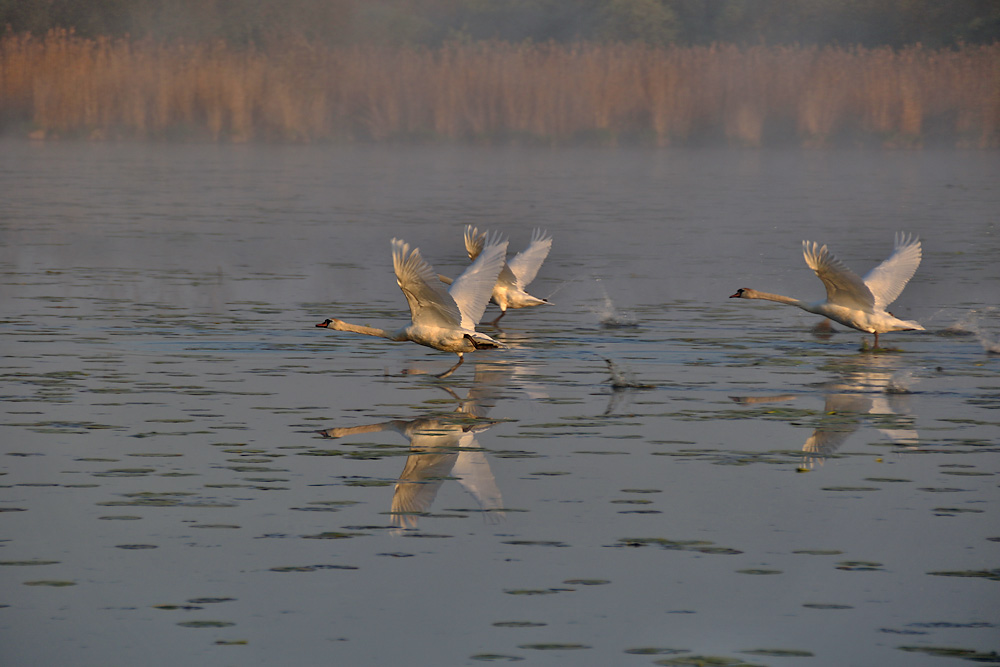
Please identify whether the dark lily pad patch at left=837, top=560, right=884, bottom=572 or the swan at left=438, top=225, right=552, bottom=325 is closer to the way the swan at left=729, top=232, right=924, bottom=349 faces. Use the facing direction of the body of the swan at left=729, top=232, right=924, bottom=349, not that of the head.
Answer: the swan

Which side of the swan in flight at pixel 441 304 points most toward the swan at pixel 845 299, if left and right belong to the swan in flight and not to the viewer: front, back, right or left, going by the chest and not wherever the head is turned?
back

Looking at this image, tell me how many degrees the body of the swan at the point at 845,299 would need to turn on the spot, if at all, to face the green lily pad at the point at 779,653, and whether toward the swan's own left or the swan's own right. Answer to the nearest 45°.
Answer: approximately 90° to the swan's own left

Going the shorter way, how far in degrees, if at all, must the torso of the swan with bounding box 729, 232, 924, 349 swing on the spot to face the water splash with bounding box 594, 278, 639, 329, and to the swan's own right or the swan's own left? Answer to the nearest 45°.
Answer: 0° — it already faces it

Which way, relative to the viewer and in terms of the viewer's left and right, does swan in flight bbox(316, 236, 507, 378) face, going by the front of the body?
facing to the left of the viewer

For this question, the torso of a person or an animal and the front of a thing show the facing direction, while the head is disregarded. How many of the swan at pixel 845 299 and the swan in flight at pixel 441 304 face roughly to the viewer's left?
2

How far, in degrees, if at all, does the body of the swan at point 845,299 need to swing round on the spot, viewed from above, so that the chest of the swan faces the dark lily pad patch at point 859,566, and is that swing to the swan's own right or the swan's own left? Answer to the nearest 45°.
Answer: approximately 90° to the swan's own left

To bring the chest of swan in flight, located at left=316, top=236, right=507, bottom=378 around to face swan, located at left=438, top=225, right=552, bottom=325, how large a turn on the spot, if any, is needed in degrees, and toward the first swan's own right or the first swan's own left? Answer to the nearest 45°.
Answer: approximately 90° to the first swan's own right

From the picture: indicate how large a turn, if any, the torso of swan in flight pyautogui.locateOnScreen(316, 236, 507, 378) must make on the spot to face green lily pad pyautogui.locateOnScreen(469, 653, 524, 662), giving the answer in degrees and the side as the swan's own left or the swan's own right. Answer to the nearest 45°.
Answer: approximately 90° to the swan's own left

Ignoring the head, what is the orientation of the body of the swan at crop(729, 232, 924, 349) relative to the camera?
to the viewer's left
